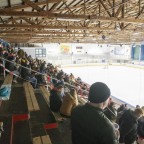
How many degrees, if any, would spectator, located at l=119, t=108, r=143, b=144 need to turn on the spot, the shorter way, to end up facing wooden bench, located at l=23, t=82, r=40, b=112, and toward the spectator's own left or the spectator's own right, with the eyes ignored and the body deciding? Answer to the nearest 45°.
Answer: approximately 135° to the spectator's own left

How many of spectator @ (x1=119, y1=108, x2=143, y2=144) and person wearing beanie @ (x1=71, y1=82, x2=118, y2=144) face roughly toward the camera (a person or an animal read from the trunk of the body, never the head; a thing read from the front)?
0

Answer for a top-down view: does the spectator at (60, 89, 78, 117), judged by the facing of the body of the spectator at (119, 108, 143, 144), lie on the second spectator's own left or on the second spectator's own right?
on the second spectator's own left

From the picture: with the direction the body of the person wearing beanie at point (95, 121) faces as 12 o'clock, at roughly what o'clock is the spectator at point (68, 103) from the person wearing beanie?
The spectator is roughly at 10 o'clock from the person wearing beanie.

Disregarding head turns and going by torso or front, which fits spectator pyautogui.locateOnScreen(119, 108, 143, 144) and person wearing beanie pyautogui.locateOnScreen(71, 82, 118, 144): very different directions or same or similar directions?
same or similar directions

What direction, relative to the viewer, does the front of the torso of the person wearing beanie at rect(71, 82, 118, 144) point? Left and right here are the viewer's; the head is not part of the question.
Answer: facing away from the viewer and to the right of the viewer

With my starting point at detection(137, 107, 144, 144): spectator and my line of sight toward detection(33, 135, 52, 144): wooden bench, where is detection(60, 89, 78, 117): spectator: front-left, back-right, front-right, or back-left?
front-right

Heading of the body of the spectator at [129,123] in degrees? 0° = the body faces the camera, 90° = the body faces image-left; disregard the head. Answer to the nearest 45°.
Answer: approximately 225°
